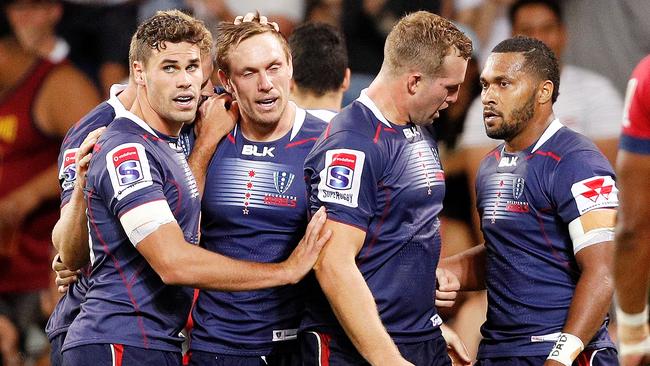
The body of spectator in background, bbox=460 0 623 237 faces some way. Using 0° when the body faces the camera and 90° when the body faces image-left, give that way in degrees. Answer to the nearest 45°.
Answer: approximately 0°

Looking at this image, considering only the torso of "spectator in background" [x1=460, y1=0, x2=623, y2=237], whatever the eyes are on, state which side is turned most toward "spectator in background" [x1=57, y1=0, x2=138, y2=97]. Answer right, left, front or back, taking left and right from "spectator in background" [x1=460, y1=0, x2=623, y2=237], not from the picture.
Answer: right

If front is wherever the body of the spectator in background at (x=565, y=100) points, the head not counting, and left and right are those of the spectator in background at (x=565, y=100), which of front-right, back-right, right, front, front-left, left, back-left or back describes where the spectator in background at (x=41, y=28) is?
right

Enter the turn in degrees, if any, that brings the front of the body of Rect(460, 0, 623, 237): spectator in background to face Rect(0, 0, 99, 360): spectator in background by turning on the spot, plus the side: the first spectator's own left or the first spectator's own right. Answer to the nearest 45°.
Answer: approximately 90° to the first spectator's own right
